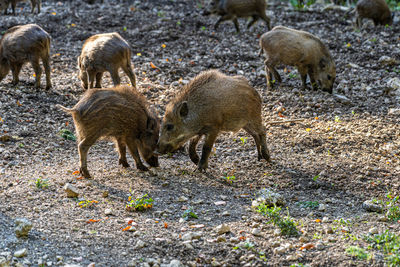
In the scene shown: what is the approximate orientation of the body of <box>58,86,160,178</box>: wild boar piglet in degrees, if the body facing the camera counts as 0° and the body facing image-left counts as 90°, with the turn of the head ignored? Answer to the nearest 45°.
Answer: approximately 270°

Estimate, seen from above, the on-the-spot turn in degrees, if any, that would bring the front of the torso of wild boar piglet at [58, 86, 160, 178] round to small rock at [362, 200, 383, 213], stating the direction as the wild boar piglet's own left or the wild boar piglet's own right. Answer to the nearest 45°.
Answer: approximately 45° to the wild boar piglet's own right

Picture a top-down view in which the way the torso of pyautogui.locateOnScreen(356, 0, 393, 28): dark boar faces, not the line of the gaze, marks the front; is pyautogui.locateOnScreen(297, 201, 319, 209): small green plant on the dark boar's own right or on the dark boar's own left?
on the dark boar's own right

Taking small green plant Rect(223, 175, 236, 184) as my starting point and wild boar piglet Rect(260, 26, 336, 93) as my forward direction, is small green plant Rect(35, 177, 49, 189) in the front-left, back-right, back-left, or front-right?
back-left

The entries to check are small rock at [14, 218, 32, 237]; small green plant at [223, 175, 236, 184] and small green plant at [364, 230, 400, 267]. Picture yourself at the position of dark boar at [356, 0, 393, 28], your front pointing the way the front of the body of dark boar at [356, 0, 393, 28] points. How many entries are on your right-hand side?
3

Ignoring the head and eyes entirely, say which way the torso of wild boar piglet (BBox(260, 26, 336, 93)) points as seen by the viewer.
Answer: to the viewer's right

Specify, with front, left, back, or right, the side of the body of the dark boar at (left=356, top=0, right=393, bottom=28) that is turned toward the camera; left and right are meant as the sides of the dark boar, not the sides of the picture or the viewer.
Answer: right

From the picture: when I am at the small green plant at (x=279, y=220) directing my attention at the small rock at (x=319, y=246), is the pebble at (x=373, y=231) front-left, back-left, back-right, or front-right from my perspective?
front-left

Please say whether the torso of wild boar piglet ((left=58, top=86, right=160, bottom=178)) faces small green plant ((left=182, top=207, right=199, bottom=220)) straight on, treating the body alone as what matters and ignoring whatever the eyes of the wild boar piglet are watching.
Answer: no

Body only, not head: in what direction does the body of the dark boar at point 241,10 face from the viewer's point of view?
to the viewer's left

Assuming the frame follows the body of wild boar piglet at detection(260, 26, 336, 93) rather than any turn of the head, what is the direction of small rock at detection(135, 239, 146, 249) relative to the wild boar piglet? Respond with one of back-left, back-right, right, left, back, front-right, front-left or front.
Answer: right

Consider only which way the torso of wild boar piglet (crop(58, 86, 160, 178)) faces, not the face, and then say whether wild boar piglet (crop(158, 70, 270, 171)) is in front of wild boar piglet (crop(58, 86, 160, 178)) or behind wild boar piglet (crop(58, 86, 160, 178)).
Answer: in front

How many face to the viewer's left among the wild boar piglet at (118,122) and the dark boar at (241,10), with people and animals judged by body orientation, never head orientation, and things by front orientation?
1

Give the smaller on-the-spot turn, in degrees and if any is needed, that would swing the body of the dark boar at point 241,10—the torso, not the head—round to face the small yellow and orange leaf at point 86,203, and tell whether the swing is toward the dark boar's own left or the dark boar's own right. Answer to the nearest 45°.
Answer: approximately 90° to the dark boar's own left

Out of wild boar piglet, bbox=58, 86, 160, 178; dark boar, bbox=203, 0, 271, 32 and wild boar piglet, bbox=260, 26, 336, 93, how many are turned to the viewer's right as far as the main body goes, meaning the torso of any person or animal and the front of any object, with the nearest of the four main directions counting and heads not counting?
2

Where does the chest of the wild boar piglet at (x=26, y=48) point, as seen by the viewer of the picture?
to the viewer's left

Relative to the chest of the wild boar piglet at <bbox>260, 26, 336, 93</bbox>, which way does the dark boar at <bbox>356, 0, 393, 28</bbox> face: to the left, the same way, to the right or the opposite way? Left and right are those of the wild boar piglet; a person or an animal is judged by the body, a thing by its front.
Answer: the same way
